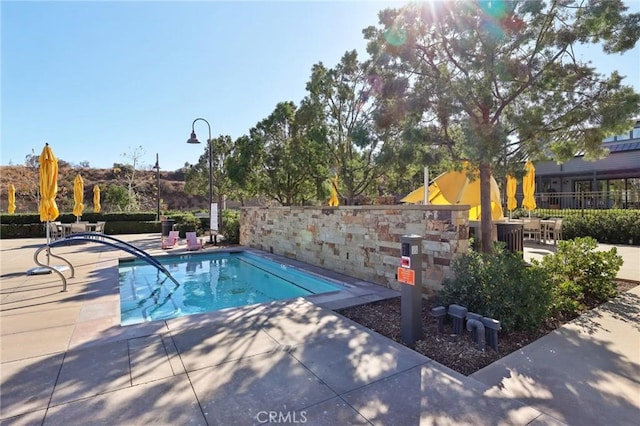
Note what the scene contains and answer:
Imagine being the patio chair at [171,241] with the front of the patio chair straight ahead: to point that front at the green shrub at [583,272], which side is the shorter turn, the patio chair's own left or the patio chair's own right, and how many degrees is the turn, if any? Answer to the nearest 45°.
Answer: approximately 90° to the patio chair's own left

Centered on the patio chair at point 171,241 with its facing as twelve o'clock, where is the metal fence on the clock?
The metal fence is roughly at 8 o'clock from the patio chair.

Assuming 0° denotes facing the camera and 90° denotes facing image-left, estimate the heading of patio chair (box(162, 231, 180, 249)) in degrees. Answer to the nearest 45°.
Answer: approximately 45°

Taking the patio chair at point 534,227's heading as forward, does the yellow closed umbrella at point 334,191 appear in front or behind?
behind

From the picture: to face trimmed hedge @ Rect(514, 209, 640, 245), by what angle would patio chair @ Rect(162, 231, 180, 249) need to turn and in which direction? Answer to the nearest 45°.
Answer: approximately 90° to its left

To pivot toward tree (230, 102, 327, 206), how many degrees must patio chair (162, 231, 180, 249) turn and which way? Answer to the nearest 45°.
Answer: approximately 135° to its left

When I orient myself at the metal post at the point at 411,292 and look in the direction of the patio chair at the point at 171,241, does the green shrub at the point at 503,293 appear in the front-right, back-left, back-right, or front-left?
back-right
